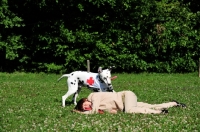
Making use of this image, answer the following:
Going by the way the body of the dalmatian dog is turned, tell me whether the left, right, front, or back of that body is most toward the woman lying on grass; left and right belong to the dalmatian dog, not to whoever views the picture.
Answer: front

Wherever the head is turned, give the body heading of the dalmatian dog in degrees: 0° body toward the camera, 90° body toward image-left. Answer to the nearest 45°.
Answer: approximately 270°
